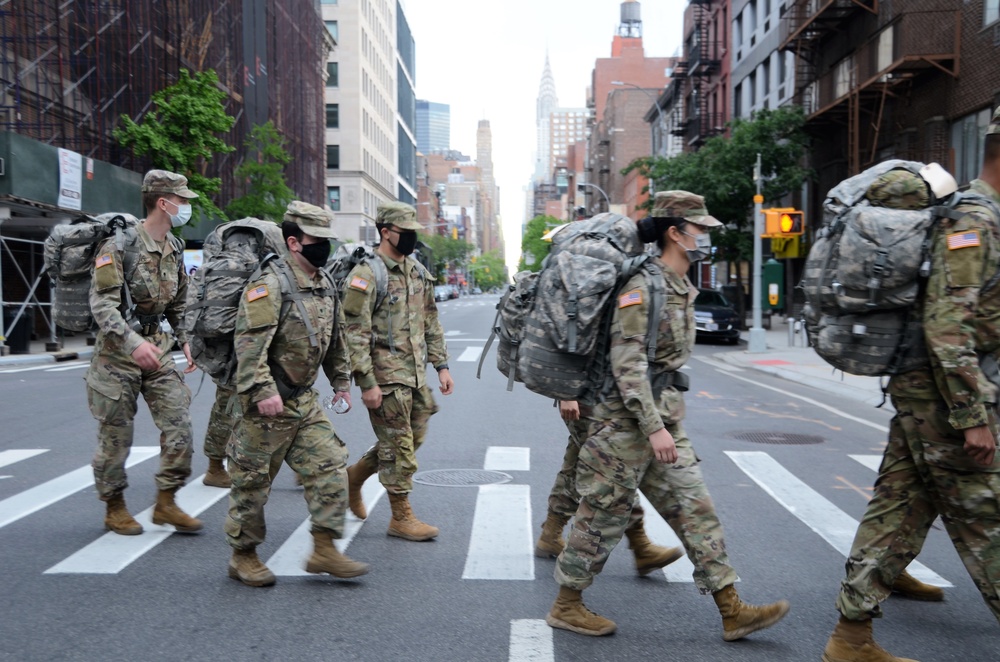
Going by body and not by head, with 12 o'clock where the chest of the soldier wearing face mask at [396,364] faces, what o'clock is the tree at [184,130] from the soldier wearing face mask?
The tree is roughly at 7 o'clock from the soldier wearing face mask.

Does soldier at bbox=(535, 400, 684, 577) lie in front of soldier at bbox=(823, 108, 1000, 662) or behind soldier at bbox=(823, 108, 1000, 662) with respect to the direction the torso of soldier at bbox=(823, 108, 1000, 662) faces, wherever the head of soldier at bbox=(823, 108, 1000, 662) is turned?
behind

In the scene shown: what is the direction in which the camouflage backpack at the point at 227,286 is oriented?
to the viewer's left

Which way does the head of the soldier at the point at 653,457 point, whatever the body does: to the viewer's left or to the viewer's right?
to the viewer's right

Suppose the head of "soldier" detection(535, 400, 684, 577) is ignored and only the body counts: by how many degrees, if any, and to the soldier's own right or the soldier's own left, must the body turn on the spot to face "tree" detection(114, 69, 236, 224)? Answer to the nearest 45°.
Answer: approximately 135° to the soldier's own left
